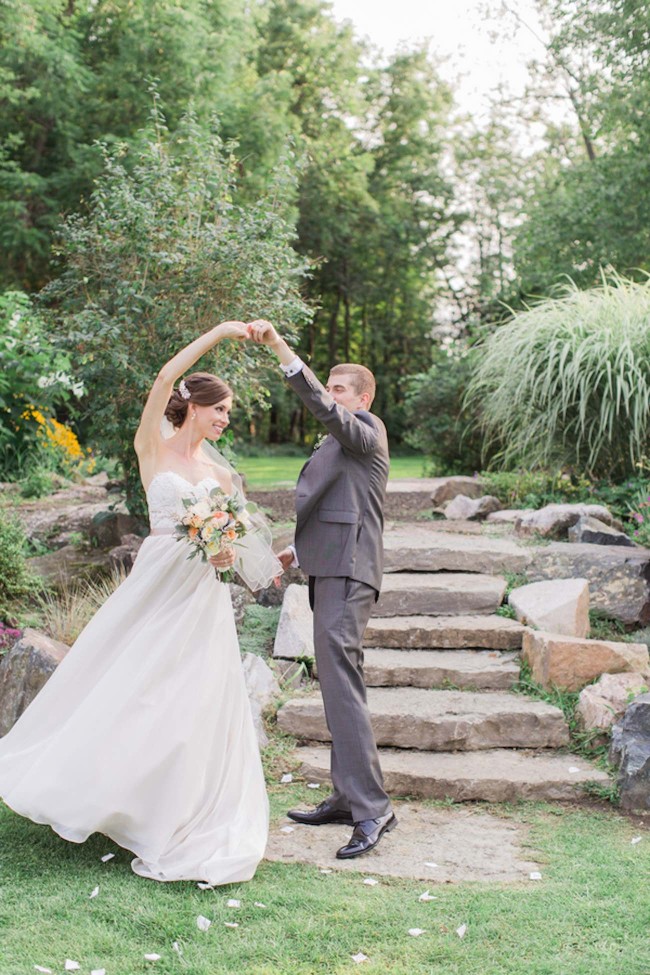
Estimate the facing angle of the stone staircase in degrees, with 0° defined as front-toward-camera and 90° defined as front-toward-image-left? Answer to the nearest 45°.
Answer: approximately 0°

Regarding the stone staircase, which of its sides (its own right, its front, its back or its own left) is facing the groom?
front

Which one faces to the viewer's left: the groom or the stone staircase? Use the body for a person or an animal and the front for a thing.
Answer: the groom

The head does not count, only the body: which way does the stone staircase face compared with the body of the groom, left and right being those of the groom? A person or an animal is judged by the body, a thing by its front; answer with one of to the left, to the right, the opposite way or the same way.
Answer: to the left

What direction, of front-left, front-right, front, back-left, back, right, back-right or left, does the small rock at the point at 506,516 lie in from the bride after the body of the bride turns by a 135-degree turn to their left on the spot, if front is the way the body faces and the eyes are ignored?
front-right

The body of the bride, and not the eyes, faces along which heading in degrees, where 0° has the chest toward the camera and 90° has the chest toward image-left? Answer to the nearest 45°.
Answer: approximately 315°

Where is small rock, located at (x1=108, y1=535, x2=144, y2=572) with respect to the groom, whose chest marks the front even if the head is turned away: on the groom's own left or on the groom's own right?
on the groom's own right

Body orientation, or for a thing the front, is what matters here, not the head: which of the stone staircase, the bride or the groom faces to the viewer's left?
the groom

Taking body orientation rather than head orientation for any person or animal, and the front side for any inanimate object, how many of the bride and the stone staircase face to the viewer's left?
0

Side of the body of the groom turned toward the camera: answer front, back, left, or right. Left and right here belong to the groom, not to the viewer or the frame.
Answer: left

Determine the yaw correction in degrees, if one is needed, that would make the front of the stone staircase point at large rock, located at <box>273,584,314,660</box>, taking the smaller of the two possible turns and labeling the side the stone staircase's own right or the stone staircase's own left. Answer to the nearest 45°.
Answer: approximately 135° to the stone staircase's own right
